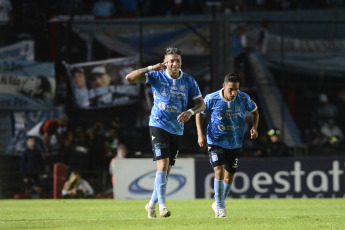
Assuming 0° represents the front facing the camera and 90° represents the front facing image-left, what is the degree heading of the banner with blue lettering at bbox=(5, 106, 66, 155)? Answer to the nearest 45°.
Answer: approximately 0°

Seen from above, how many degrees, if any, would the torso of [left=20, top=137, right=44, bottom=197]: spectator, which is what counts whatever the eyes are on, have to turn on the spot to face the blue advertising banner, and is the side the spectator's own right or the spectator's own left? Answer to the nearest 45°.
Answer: approximately 90° to the spectator's own left
